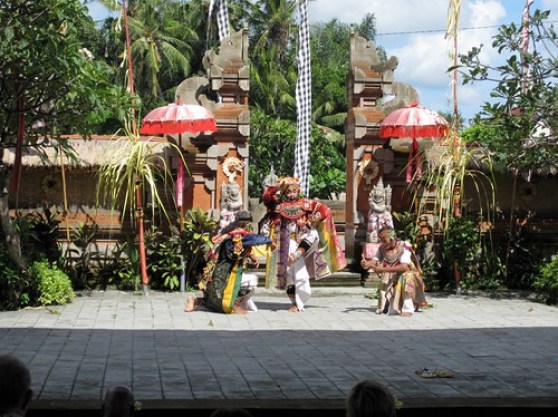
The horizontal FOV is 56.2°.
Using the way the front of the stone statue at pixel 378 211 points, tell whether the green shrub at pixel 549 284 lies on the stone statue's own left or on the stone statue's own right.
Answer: on the stone statue's own left

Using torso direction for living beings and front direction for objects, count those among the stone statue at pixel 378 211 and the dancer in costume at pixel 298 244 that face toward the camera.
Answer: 2

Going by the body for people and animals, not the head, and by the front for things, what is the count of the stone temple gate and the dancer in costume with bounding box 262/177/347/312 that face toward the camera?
2

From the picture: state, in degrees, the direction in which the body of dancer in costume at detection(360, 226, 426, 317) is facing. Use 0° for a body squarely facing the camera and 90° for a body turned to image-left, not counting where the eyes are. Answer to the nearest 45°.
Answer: approximately 45°

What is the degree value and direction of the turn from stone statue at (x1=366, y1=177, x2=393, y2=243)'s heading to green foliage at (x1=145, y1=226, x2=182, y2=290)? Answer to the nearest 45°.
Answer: approximately 90° to its right

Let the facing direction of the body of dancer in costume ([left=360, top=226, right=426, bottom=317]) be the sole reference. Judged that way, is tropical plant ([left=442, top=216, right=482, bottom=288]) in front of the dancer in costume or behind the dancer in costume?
behind

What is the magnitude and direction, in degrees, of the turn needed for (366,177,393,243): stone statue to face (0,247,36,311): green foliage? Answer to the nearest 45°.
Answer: approximately 45° to its right

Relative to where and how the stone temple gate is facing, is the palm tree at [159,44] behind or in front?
behind
